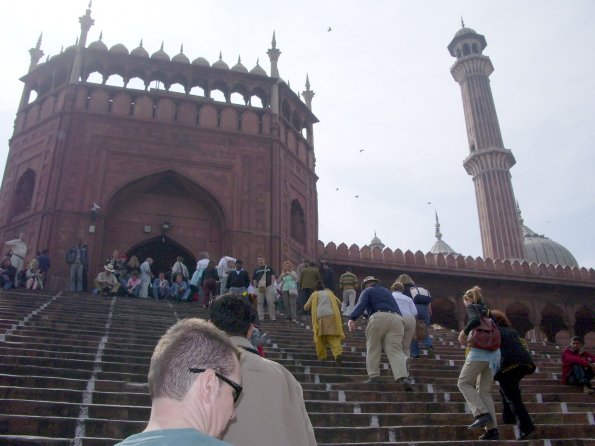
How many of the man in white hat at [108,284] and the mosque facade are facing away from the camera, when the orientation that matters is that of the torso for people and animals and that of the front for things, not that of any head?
0

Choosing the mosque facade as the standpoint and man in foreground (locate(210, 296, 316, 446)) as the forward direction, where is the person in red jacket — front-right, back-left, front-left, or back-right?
front-left

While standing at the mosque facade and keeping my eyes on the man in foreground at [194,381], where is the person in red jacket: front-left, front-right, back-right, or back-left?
front-left

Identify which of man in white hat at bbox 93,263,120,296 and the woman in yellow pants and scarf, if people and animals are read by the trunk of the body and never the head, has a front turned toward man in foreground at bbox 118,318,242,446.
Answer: the man in white hat

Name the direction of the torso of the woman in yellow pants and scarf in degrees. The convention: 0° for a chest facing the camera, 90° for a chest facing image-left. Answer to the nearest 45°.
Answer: approximately 180°

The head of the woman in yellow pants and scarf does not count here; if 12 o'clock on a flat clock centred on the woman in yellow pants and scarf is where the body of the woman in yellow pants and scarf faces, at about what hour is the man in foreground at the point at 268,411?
The man in foreground is roughly at 6 o'clock from the woman in yellow pants and scarf.

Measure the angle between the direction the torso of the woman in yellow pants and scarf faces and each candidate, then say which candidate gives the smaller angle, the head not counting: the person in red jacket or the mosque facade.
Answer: the mosque facade

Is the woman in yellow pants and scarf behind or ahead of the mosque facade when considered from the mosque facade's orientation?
ahead

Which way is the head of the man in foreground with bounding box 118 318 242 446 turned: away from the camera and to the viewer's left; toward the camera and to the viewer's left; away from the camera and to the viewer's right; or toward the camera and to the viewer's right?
away from the camera and to the viewer's right

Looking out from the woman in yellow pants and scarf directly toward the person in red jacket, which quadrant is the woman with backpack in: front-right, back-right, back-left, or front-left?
front-right

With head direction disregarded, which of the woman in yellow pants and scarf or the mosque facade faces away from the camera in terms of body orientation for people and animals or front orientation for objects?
the woman in yellow pants and scarf

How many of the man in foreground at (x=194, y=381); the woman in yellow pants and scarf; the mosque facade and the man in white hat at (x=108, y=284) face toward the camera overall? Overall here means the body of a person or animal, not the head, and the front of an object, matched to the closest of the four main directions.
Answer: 2

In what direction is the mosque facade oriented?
toward the camera

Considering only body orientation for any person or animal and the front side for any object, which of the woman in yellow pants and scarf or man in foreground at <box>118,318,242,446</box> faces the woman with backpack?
the man in foreground

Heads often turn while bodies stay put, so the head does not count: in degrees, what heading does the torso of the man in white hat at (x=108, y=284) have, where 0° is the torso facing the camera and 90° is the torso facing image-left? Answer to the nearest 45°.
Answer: approximately 0°

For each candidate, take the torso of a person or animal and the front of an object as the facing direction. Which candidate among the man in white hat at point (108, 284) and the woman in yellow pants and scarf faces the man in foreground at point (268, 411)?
the man in white hat

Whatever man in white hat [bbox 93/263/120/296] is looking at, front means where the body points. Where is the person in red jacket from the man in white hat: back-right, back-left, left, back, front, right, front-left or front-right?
front-left
